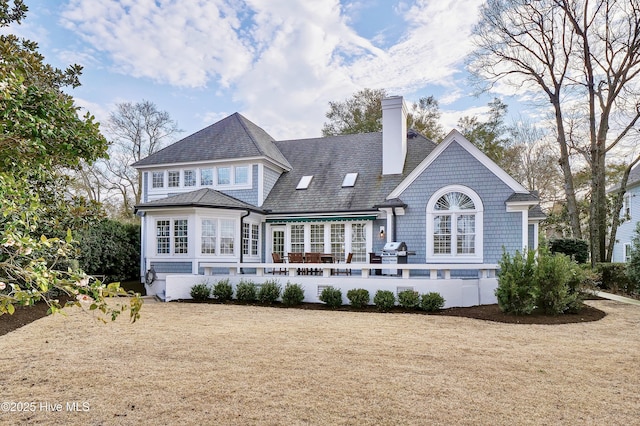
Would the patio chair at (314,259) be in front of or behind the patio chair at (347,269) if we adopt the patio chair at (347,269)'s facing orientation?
in front

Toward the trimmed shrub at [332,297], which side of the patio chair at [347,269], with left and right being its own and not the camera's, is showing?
left

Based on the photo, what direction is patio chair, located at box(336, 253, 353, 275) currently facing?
to the viewer's left

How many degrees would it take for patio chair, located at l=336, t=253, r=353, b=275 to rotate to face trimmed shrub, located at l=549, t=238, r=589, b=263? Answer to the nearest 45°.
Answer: approximately 135° to its right

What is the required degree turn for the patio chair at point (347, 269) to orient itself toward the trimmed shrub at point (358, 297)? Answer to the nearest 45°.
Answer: approximately 90° to its left

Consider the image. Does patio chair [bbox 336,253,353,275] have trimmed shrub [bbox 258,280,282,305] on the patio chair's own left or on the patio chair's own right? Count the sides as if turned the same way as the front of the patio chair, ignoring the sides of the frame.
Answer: on the patio chair's own left

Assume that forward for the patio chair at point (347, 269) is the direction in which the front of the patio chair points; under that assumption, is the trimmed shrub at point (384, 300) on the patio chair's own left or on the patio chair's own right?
on the patio chair's own left

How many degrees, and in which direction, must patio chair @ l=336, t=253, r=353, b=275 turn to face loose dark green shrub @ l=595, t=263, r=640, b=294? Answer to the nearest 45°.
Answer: approximately 180°

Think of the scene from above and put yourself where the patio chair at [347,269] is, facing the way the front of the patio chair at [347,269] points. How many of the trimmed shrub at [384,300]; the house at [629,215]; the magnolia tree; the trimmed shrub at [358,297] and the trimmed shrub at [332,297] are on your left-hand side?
4

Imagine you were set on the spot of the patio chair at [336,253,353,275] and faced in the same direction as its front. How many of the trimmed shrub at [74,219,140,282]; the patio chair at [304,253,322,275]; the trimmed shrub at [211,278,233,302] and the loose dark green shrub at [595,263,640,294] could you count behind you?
1
